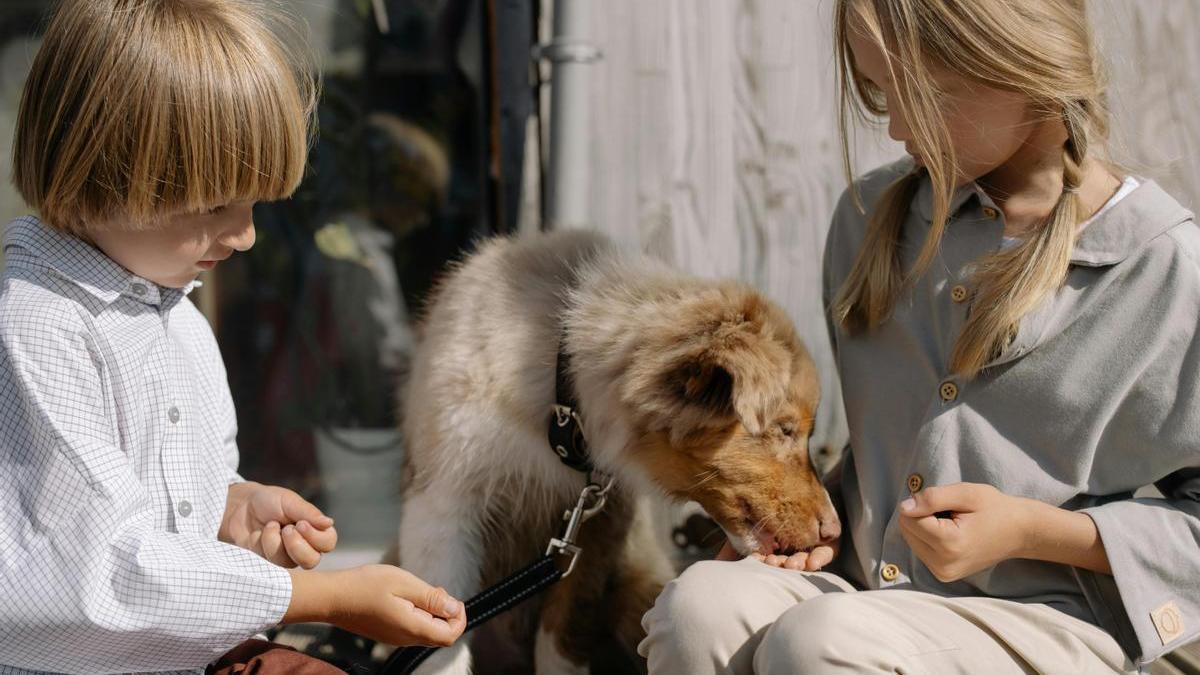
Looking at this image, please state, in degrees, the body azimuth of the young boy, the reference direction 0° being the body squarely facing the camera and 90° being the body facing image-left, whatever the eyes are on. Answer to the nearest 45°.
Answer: approximately 315°

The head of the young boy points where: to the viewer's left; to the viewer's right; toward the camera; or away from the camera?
to the viewer's right

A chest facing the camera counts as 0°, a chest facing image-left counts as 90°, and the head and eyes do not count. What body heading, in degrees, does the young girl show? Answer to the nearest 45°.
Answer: approximately 45°

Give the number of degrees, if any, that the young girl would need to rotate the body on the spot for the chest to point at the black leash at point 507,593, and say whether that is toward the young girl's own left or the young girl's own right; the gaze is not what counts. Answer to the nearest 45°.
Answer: approximately 45° to the young girl's own right

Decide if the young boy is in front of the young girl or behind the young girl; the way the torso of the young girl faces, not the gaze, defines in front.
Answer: in front

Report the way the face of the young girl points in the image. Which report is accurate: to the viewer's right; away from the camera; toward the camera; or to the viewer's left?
to the viewer's left

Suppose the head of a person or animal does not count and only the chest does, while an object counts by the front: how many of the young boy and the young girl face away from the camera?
0
